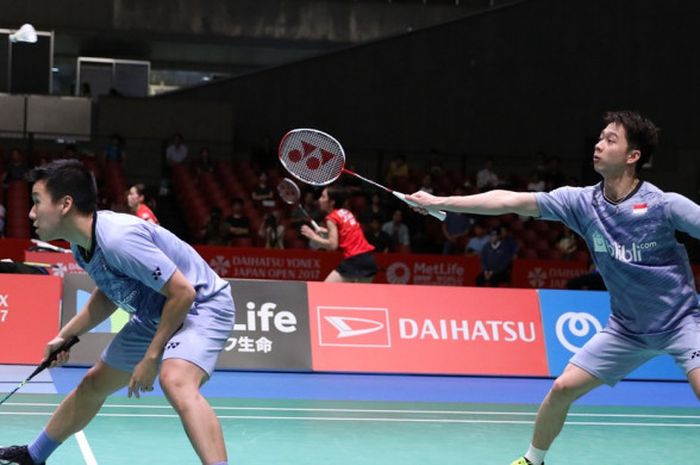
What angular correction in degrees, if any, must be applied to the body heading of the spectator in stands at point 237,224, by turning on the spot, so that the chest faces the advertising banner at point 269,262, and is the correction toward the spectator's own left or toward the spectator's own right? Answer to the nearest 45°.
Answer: approximately 45° to the spectator's own left

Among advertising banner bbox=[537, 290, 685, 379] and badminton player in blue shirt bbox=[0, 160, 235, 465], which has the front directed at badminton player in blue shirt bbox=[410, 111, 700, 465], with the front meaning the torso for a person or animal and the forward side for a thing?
the advertising banner

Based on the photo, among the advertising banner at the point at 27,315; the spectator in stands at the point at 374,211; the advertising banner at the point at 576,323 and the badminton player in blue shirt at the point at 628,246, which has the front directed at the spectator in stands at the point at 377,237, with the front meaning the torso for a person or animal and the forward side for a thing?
the spectator in stands at the point at 374,211

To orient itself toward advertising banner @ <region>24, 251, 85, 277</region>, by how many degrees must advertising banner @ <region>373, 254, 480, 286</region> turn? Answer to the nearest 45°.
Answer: approximately 45° to its right

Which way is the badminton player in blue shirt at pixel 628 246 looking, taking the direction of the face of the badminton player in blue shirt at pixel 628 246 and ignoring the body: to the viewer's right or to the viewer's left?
to the viewer's left

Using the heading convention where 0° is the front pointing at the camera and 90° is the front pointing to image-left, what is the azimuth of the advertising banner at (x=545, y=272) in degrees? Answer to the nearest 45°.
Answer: approximately 0°
